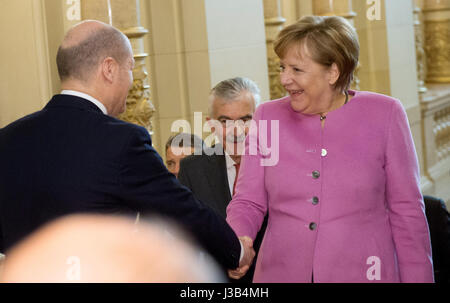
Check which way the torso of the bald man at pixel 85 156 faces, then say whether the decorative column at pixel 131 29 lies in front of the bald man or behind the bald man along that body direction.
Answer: in front

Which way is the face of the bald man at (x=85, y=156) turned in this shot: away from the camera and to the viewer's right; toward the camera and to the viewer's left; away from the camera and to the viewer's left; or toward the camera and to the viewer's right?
away from the camera and to the viewer's right

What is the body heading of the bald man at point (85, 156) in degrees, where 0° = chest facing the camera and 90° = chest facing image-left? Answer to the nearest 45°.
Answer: approximately 225°
